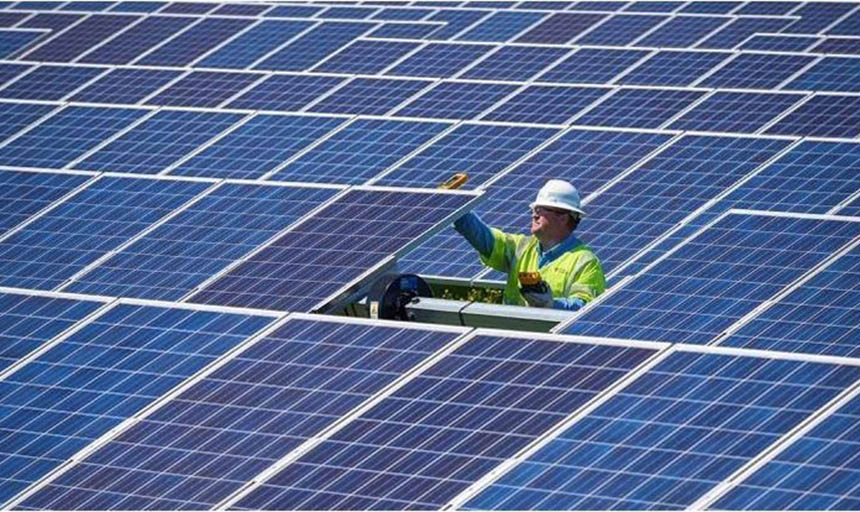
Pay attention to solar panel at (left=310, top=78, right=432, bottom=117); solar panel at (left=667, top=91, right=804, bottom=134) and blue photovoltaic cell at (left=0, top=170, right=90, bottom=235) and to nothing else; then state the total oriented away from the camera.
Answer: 0

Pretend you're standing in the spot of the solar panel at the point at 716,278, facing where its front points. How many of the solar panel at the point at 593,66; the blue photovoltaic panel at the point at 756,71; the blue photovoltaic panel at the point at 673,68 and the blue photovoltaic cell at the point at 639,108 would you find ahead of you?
0

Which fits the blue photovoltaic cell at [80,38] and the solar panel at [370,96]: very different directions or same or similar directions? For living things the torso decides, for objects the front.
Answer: same or similar directions

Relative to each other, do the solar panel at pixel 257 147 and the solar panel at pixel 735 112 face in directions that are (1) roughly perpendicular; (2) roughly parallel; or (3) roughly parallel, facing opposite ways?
roughly parallel

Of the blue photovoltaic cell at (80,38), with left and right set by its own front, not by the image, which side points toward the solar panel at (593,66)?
left

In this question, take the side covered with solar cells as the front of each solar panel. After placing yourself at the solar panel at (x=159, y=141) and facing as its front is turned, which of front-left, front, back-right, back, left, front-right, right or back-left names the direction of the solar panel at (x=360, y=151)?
left

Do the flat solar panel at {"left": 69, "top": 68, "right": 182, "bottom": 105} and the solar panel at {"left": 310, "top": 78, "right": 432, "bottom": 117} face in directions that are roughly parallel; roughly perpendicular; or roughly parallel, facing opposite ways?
roughly parallel

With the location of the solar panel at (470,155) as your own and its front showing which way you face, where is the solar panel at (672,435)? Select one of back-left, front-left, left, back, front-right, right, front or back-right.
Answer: front-left

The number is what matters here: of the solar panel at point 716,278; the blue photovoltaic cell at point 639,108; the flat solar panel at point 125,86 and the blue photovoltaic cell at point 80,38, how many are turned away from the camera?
0

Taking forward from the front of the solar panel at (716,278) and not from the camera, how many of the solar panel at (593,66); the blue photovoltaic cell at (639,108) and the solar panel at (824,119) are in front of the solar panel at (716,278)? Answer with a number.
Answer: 0

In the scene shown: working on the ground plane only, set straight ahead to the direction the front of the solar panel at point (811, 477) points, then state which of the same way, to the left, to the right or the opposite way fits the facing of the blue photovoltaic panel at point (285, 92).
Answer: the same way

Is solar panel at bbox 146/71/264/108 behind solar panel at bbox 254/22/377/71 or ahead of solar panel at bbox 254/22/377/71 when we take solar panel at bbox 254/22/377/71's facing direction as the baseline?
ahead
